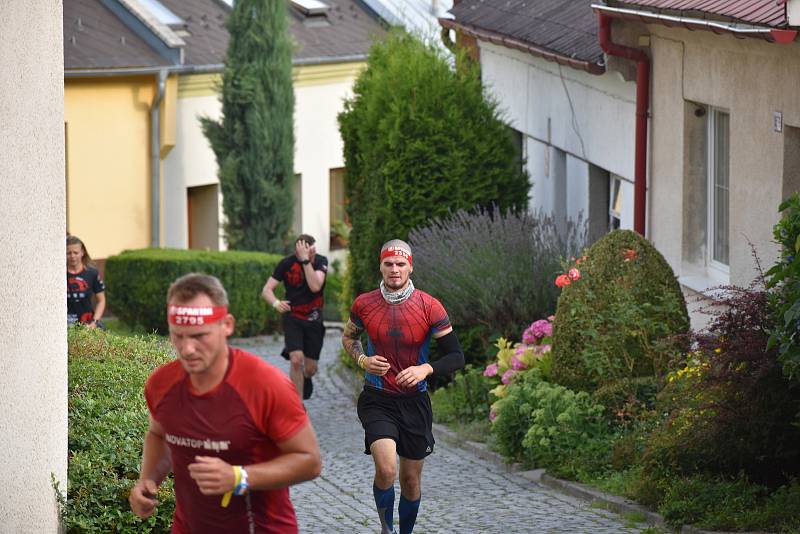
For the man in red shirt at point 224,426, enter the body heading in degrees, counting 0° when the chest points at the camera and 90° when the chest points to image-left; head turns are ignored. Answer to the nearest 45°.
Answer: approximately 45°

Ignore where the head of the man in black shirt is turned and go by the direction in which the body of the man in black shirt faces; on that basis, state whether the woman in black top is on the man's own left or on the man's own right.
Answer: on the man's own right

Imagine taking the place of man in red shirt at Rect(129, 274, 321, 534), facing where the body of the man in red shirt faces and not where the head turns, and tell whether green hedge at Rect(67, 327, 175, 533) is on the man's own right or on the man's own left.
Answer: on the man's own right

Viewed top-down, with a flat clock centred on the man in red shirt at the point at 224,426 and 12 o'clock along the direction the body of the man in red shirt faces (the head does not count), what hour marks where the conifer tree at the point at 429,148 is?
The conifer tree is roughly at 5 o'clock from the man in red shirt.

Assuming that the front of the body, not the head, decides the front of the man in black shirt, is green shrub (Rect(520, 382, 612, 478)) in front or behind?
in front

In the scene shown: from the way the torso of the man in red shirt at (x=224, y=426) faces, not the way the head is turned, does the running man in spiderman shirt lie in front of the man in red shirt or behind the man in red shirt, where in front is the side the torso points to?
behind

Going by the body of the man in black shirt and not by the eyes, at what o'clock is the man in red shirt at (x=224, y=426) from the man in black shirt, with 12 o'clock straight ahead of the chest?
The man in red shirt is roughly at 12 o'clock from the man in black shirt.

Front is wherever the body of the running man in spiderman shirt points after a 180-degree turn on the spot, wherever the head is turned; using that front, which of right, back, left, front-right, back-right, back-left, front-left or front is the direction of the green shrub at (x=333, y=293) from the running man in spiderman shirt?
front

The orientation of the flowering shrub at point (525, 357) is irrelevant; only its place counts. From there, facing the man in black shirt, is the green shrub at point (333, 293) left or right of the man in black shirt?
right

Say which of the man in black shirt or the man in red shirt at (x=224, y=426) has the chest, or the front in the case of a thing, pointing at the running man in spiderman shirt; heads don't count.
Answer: the man in black shirt
